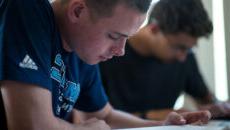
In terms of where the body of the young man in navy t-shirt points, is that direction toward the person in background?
no

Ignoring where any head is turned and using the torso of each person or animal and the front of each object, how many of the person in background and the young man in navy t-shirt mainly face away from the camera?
0

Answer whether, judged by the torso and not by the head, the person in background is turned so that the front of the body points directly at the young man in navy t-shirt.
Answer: no

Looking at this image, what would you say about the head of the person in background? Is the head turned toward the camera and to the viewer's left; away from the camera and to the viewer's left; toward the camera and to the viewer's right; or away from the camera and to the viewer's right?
toward the camera and to the viewer's right

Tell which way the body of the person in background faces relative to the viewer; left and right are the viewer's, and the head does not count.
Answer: facing the viewer and to the right of the viewer

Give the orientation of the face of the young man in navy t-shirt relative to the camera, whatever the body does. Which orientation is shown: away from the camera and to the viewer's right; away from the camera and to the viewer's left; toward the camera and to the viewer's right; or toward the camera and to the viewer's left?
toward the camera and to the viewer's right

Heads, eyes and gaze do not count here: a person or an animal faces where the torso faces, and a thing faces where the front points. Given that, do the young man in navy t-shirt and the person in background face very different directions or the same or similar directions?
same or similar directions
